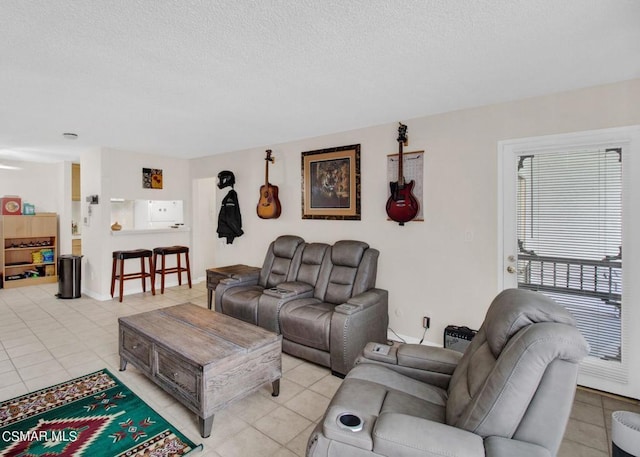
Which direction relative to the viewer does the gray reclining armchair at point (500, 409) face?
to the viewer's left

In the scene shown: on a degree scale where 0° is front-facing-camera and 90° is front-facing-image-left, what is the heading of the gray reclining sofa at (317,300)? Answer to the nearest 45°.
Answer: approximately 45°

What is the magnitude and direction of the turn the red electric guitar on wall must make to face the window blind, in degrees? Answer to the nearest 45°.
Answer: approximately 90° to its left

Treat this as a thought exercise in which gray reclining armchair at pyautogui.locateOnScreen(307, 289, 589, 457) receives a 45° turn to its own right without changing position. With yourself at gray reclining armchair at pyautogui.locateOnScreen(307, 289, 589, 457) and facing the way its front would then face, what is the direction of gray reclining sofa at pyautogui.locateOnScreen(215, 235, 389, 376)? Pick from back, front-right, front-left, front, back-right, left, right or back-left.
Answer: front

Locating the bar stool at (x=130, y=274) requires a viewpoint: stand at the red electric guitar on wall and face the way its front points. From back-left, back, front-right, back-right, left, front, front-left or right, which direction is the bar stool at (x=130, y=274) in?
right

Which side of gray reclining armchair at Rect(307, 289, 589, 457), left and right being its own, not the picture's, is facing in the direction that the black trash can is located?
front

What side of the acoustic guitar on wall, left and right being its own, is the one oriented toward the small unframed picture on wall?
right

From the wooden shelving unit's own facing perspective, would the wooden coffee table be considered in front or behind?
in front

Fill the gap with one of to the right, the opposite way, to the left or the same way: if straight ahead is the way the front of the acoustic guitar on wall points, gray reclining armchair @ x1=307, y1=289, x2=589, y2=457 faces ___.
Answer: to the right

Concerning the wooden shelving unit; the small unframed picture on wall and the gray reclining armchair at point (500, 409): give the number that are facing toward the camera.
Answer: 2

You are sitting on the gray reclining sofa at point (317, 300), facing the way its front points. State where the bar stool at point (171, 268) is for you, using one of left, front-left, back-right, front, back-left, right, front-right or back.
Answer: right

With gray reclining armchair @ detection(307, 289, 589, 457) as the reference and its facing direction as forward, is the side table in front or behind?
in front
